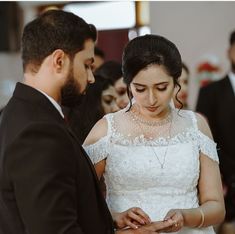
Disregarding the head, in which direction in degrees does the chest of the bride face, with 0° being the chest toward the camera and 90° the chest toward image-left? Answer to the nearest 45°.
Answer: approximately 0°

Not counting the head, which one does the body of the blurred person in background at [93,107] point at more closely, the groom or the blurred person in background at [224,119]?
the groom

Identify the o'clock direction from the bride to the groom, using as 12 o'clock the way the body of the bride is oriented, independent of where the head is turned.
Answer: The groom is roughly at 1 o'clock from the bride.

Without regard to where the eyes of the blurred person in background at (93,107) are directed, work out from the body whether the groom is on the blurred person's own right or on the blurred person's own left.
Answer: on the blurred person's own right

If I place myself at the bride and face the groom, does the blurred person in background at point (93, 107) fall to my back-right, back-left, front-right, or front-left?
back-right

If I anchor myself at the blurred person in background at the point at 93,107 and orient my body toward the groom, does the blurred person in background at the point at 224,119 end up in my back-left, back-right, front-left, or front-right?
back-left

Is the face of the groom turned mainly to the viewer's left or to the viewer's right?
to the viewer's right

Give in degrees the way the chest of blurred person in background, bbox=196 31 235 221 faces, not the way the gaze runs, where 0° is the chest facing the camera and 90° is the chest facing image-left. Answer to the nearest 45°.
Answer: approximately 0°

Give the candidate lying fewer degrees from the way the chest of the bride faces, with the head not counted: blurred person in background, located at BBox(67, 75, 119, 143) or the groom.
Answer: the groom

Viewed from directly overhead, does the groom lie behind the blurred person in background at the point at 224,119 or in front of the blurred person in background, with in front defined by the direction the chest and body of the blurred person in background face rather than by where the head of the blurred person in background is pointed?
in front

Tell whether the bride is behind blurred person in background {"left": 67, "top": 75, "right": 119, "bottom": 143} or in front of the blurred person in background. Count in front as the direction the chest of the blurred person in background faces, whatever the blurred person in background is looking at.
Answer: in front

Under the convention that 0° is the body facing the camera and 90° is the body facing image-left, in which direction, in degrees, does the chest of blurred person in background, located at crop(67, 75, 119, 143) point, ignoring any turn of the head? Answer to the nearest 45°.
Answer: approximately 315°

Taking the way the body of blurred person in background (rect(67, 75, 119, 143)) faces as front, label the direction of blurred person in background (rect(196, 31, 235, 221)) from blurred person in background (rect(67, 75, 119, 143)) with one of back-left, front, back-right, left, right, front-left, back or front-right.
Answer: left

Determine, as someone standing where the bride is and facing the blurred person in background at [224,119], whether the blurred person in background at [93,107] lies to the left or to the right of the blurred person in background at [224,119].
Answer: left

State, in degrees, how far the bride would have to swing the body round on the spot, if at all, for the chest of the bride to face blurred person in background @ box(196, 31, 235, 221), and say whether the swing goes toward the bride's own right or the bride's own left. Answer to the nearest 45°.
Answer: approximately 180°
